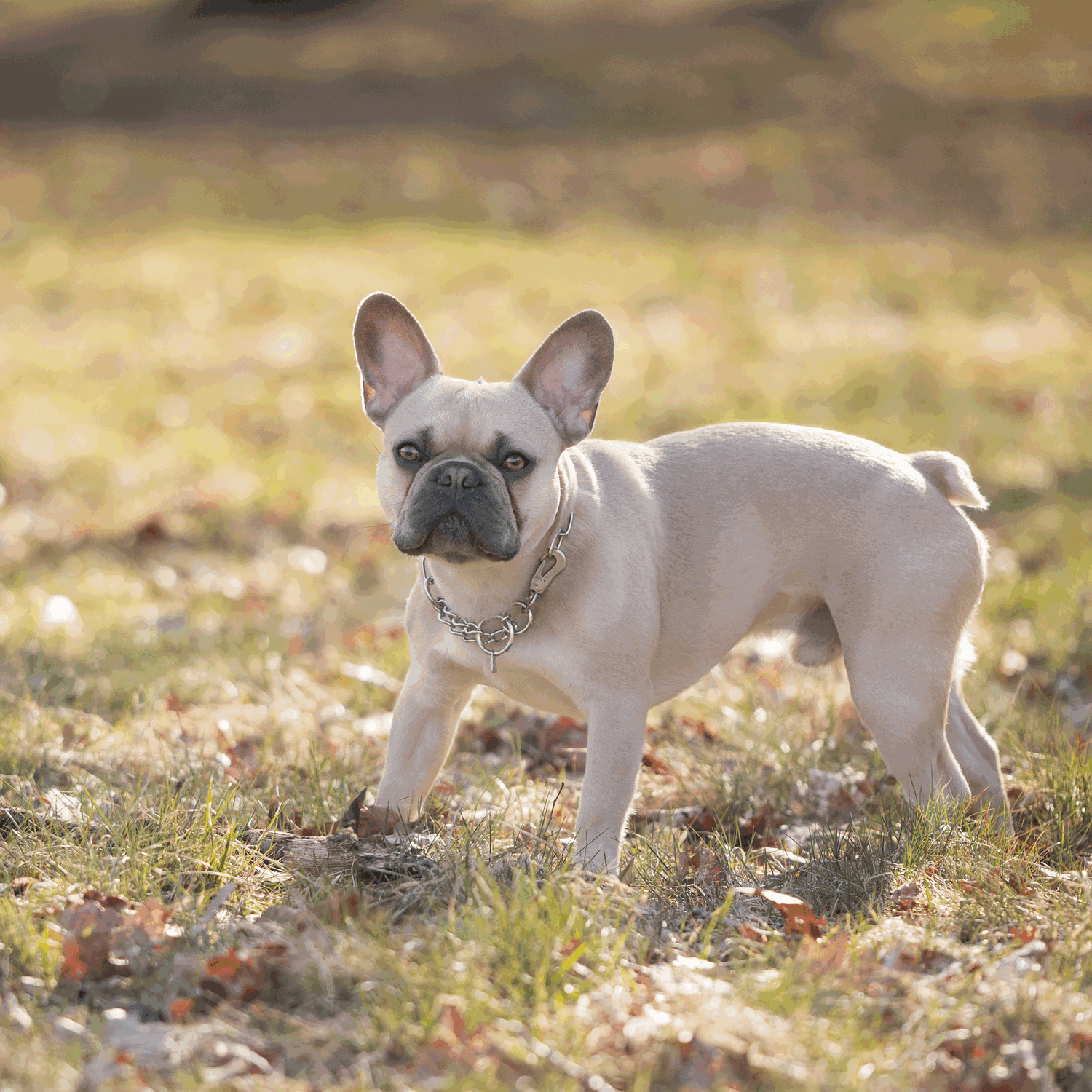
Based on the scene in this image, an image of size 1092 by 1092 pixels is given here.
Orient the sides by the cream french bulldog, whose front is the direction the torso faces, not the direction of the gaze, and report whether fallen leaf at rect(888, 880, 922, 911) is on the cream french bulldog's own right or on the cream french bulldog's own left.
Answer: on the cream french bulldog's own left

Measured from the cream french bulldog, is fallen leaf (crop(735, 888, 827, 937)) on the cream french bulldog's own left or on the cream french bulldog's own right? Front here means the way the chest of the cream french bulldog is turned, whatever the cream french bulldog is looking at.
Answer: on the cream french bulldog's own left

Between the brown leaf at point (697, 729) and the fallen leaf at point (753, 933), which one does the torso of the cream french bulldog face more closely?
the fallen leaf

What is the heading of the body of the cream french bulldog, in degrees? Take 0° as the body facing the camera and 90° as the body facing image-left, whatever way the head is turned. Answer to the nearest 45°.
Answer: approximately 45°

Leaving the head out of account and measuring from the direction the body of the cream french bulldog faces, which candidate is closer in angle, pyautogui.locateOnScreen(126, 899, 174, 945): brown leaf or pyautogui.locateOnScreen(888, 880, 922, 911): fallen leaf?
the brown leaf

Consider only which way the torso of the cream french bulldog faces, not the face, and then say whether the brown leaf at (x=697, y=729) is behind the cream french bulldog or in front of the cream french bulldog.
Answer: behind

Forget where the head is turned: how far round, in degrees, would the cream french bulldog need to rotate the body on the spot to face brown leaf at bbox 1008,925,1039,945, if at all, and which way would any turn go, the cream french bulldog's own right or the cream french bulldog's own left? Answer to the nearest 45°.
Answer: approximately 90° to the cream french bulldog's own left

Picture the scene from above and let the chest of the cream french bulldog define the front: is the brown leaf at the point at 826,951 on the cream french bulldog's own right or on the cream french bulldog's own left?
on the cream french bulldog's own left

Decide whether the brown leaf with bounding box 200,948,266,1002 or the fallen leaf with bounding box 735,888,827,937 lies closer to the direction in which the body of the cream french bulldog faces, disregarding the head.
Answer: the brown leaf
